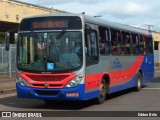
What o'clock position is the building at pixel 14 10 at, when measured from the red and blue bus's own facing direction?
The building is roughly at 4 o'clock from the red and blue bus.

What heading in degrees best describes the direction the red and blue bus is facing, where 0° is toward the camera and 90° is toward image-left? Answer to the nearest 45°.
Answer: approximately 45°

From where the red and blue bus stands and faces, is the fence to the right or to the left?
on its right
